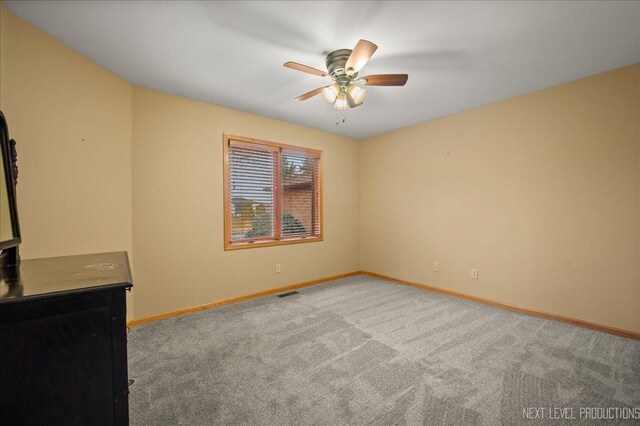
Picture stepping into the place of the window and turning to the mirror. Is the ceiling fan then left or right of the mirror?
left

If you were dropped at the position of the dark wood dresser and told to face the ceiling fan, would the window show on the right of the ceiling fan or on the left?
left

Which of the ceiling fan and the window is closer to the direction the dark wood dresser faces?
the ceiling fan

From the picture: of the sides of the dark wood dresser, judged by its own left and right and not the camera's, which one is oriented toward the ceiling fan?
front

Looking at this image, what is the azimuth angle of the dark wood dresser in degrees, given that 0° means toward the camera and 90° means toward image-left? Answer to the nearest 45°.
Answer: approximately 270°

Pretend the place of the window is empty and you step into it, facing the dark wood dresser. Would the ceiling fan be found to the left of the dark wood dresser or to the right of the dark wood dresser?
left
